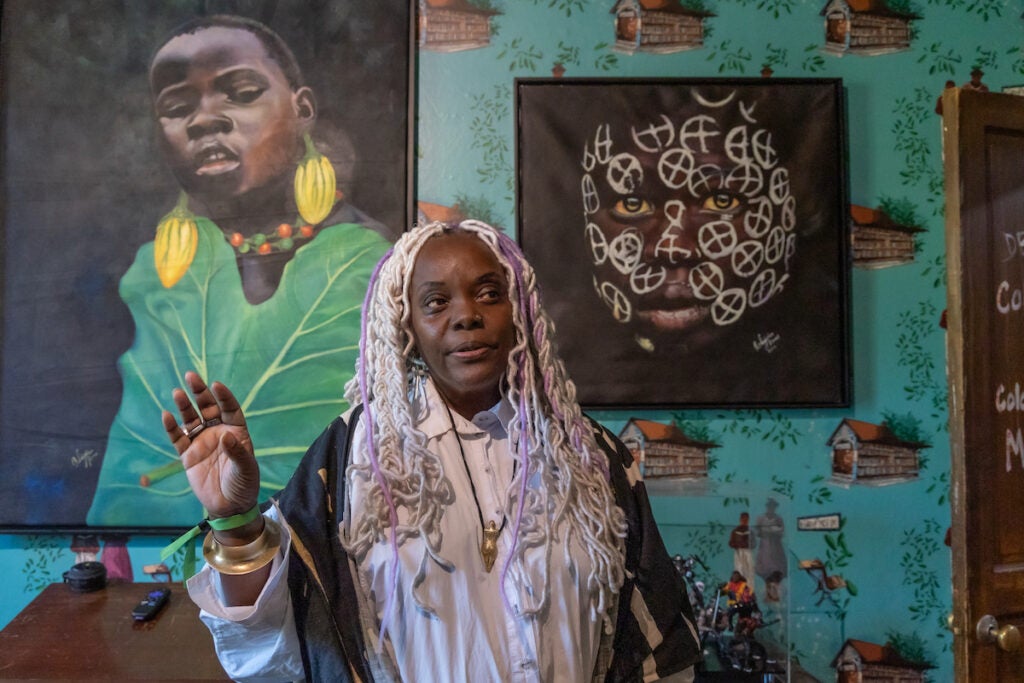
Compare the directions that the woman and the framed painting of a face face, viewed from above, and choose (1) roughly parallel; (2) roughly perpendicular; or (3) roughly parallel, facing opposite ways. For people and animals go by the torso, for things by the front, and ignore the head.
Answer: roughly parallel

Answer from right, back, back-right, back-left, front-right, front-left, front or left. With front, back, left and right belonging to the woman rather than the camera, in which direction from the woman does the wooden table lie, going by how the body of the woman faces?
back-right

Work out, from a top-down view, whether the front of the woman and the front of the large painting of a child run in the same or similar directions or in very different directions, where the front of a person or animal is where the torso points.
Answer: same or similar directions

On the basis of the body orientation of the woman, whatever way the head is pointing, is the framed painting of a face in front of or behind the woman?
behind

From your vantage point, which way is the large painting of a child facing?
toward the camera

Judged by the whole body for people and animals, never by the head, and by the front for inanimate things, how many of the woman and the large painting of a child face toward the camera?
2

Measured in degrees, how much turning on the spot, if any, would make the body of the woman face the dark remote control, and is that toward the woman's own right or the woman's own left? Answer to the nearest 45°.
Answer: approximately 135° to the woman's own right

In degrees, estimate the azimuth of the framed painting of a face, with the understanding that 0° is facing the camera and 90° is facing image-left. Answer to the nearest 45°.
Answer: approximately 0°

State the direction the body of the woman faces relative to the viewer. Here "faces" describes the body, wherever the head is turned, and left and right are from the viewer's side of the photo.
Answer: facing the viewer
